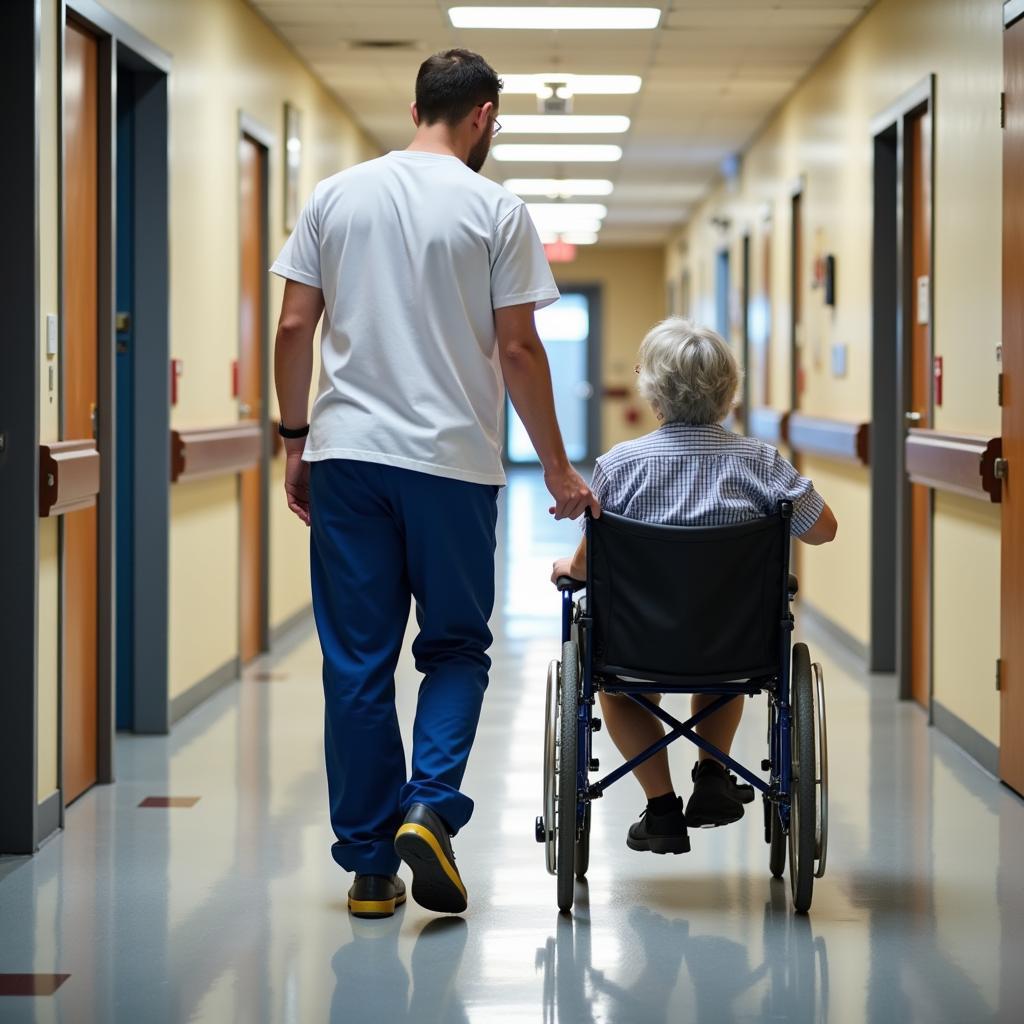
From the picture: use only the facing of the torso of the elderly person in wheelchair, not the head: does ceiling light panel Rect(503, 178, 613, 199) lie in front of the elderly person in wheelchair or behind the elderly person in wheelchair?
in front

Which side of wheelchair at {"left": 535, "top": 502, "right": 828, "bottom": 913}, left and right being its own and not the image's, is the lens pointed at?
back

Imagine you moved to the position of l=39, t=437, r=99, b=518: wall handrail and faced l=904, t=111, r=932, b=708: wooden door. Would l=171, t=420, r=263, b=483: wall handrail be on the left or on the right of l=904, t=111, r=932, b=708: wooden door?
left

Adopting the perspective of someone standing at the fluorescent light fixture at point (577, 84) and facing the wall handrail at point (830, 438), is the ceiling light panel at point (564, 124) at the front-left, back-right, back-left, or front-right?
back-left

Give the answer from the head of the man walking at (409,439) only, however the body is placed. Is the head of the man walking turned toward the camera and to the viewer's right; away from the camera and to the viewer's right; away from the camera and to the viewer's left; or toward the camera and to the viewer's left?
away from the camera and to the viewer's right

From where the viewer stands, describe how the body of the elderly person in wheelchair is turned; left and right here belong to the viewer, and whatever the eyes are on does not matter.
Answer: facing away from the viewer

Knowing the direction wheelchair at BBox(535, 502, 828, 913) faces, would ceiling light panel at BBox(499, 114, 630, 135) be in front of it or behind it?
in front
